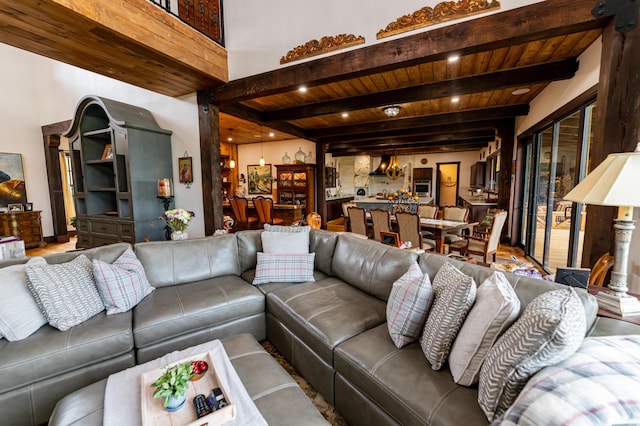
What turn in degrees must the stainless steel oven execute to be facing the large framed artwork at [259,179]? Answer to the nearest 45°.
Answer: approximately 45° to its right

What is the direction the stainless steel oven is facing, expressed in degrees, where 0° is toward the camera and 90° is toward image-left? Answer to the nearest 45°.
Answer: approximately 0°

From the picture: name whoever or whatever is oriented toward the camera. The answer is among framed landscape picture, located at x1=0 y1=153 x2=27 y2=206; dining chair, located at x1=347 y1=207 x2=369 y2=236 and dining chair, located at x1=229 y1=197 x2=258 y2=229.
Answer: the framed landscape picture

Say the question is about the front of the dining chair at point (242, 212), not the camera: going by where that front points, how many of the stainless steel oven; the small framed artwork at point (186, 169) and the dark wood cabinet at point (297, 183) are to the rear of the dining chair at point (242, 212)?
1

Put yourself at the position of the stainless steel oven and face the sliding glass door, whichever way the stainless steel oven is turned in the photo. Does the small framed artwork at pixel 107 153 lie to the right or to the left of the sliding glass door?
right

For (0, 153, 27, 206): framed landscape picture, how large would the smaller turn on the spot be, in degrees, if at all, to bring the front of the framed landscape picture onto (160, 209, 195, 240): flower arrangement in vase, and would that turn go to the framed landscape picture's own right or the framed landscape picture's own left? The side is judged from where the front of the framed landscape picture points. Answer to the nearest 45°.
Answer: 0° — it already faces it

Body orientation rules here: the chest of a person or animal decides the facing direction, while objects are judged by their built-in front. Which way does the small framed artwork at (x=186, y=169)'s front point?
toward the camera

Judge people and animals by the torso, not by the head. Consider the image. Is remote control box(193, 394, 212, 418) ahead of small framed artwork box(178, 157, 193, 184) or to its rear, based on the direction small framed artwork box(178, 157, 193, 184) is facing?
ahead

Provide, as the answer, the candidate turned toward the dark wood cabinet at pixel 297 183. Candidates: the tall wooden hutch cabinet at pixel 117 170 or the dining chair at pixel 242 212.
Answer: the dining chair

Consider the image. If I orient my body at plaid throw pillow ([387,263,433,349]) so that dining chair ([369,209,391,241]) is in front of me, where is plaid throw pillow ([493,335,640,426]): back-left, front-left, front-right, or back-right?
back-right

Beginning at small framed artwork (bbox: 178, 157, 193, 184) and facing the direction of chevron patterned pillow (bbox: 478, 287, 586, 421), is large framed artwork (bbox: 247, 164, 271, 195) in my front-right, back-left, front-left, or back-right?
back-left

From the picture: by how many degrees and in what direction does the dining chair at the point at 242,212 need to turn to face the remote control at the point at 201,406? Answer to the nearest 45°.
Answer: approximately 135° to its right

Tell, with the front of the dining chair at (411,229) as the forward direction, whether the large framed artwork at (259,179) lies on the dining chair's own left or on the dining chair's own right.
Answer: on the dining chair's own left

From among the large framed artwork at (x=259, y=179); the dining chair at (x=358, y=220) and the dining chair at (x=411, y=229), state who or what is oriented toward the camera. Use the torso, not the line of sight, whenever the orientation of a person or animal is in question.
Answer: the large framed artwork

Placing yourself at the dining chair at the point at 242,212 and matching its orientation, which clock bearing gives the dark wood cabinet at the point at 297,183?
The dark wood cabinet is roughly at 12 o'clock from the dining chair.

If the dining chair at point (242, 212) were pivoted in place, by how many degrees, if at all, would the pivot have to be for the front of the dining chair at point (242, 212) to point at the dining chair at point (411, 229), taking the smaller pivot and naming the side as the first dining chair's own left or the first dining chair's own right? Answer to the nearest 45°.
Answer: approximately 90° to the first dining chair's own right

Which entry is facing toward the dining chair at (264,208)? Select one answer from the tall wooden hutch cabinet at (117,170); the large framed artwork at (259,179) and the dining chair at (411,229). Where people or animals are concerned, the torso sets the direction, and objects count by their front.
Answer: the large framed artwork

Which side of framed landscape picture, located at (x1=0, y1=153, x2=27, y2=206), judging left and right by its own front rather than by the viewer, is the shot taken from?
front

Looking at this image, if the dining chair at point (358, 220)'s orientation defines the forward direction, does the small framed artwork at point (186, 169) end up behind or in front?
behind

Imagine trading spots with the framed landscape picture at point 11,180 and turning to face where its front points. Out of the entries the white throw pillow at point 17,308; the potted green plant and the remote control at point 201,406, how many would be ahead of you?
3

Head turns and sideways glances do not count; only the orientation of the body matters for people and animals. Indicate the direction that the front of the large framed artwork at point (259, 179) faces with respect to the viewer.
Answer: facing the viewer

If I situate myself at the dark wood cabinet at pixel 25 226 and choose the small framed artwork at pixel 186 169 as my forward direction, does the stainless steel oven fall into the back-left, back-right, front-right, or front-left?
front-left
